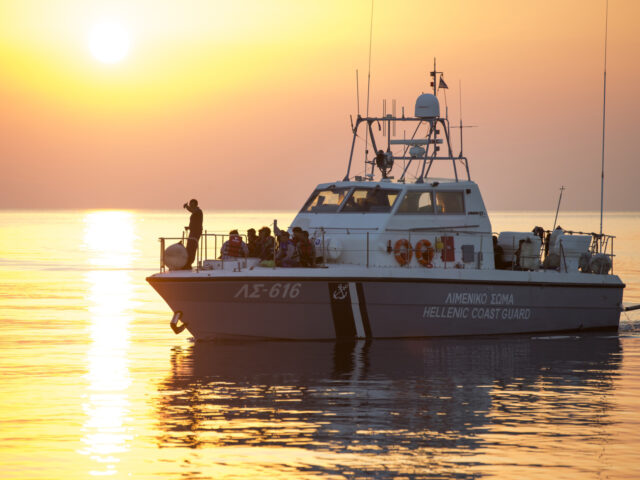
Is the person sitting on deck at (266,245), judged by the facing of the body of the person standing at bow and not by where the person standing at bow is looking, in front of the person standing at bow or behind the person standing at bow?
behind

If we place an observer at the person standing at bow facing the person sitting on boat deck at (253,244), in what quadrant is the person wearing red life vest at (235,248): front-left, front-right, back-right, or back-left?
front-right

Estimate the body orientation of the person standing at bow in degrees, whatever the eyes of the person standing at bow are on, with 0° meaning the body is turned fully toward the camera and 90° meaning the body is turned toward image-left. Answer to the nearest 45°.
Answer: approximately 90°

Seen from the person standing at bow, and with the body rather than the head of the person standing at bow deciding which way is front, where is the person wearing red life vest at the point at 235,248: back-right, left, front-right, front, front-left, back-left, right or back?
back

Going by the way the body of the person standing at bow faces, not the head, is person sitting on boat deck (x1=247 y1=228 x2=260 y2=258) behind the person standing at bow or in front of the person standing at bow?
behind
